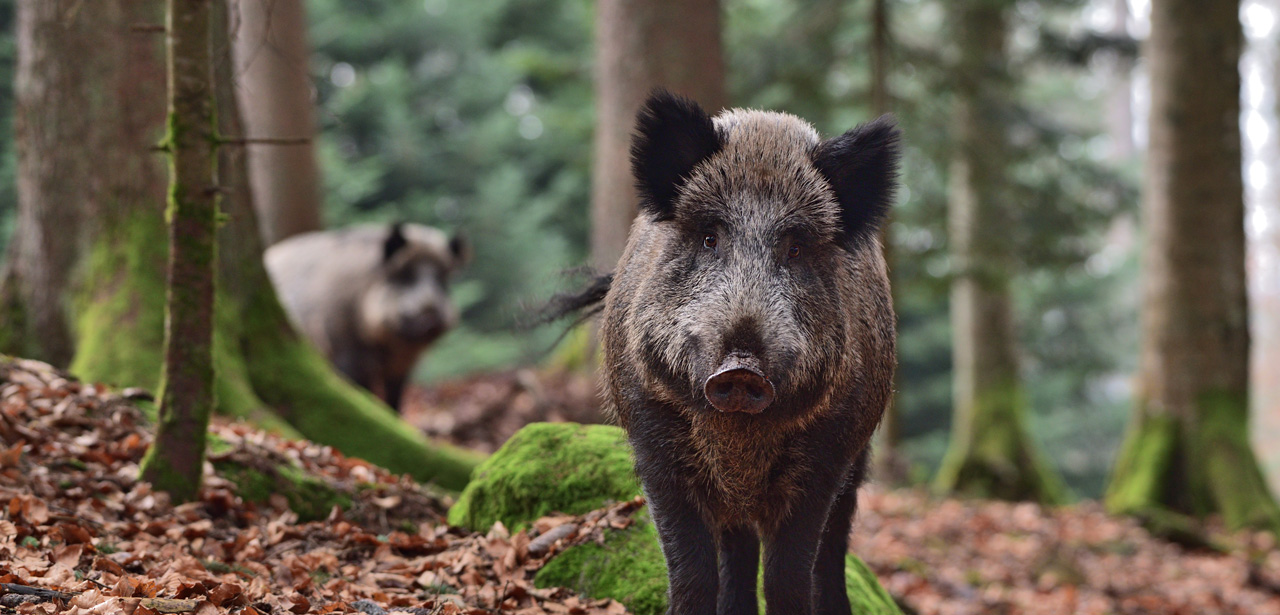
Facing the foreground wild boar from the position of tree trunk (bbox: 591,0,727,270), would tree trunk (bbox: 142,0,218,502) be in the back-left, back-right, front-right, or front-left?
front-right

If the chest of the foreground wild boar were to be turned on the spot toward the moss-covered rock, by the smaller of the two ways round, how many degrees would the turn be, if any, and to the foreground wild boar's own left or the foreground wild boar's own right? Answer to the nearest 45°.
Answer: approximately 135° to the foreground wild boar's own right

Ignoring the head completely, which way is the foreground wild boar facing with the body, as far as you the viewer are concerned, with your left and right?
facing the viewer

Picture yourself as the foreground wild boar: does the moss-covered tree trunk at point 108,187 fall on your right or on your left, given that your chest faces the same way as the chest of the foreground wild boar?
on your right

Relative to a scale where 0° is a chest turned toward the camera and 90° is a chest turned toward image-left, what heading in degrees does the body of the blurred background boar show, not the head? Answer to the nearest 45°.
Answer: approximately 315°

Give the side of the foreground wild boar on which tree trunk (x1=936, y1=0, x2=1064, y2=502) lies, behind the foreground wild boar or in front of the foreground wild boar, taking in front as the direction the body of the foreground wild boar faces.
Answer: behind

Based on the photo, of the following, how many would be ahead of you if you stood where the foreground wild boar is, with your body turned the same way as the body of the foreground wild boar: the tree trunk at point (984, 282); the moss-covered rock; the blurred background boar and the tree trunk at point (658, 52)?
0

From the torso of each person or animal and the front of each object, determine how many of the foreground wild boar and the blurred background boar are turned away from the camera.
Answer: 0

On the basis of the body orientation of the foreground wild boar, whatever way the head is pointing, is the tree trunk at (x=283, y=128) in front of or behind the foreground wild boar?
behind
